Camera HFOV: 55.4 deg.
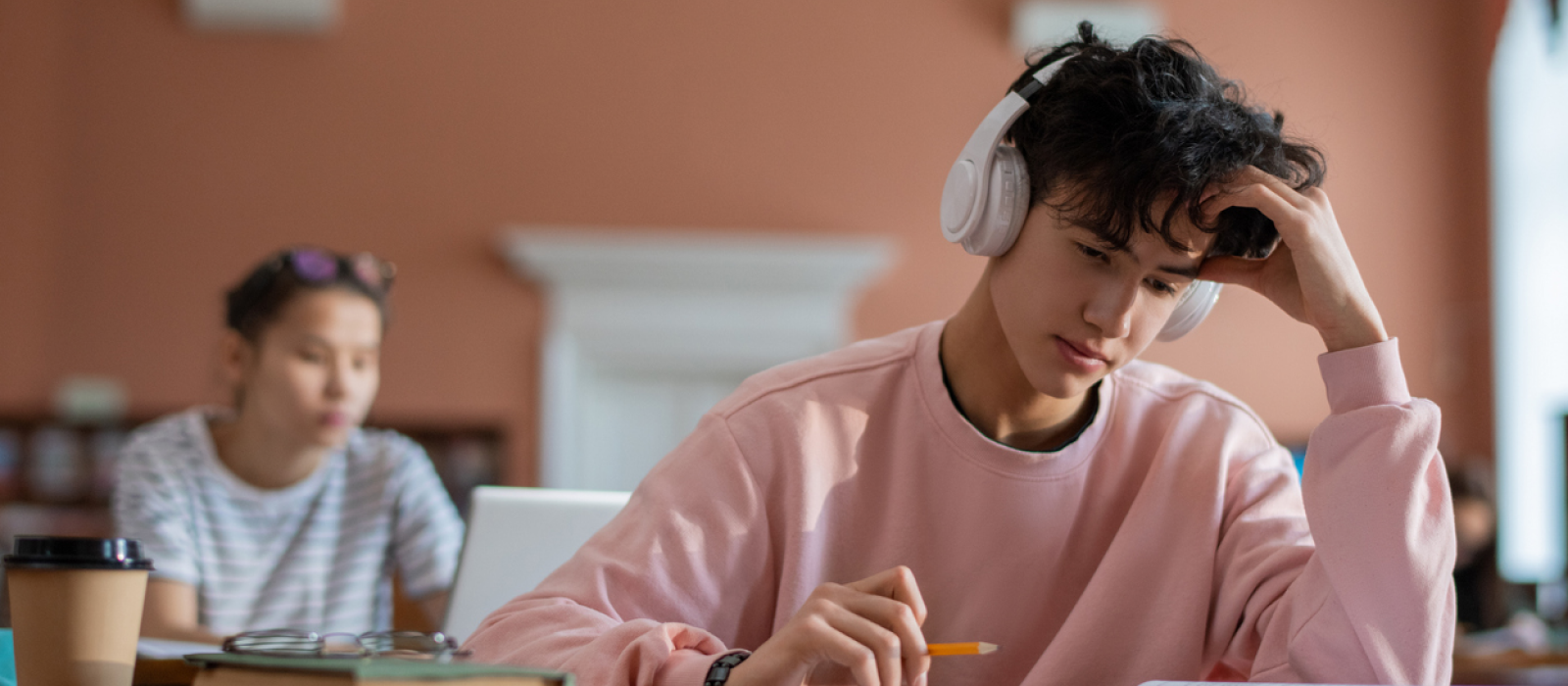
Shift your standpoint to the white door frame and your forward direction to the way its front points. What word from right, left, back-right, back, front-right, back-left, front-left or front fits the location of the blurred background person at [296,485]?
front

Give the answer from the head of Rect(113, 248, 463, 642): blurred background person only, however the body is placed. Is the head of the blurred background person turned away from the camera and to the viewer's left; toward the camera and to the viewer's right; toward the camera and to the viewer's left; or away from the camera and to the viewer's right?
toward the camera and to the viewer's right

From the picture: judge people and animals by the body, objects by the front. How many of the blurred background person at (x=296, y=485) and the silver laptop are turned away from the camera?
1

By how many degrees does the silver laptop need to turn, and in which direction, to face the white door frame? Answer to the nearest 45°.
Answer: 0° — it already faces it

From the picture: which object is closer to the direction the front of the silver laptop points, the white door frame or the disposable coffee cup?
the white door frame

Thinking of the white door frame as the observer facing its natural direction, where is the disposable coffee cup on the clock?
The disposable coffee cup is roughly at 12 o'clock from the white door frame.

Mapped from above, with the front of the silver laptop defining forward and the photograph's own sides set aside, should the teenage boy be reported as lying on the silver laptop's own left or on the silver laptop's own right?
on the silver laptop's own right

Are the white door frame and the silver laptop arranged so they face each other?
yes

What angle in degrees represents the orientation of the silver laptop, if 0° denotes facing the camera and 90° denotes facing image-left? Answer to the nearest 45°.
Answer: approximately 180°

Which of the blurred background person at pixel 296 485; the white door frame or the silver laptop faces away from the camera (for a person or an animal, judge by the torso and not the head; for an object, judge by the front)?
the silver laptop

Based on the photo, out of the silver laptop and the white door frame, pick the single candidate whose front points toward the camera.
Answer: the white door frame

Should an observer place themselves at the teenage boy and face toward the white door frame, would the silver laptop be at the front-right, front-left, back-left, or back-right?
front-left

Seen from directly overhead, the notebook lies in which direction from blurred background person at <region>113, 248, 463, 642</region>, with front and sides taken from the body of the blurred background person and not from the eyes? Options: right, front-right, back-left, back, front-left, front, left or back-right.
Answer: front-right

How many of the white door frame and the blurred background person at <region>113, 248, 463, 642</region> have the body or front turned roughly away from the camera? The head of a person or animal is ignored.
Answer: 0

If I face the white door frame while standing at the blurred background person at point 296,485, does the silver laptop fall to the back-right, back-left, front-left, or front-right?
back-right

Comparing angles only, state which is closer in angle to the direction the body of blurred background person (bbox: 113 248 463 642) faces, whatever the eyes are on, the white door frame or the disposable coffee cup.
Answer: the disposable coffee cup

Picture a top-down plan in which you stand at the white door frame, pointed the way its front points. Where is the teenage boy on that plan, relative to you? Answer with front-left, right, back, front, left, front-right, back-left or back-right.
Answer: front

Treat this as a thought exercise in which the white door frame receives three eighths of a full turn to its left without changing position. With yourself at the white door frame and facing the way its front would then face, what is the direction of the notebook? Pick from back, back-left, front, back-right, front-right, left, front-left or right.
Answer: back-right

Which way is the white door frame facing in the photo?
toward the camera

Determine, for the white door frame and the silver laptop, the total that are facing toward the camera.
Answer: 1

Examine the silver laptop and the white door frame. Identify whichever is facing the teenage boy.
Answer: the white door frame

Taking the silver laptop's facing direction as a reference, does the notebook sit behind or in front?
behind
